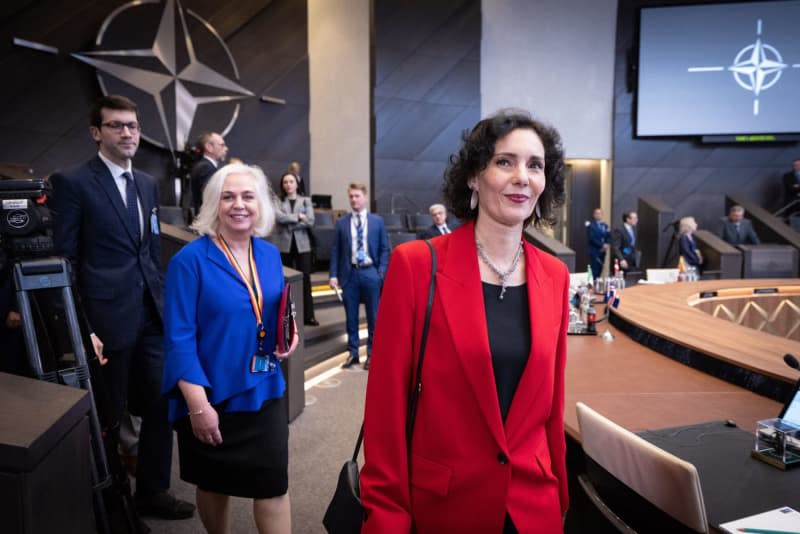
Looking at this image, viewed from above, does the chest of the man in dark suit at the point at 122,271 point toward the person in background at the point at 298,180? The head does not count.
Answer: no

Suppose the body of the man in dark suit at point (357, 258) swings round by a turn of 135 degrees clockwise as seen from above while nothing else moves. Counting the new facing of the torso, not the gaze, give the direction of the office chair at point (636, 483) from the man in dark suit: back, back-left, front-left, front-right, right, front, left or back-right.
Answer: back-left

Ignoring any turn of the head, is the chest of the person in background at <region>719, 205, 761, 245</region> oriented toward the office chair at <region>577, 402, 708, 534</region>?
yes

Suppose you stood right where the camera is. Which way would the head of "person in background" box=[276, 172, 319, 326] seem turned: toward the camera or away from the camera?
toward the camera

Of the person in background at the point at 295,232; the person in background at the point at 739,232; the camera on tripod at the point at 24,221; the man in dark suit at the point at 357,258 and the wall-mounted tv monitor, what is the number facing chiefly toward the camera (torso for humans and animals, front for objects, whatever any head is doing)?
4

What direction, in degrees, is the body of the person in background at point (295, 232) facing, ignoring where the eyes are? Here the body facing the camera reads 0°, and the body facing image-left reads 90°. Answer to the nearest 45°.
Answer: approximately 0°

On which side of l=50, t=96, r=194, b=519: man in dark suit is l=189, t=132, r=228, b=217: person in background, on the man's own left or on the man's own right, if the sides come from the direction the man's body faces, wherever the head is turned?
on the man's own left

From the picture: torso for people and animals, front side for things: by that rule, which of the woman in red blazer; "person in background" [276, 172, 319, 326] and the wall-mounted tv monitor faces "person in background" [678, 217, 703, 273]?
the wall-mounted tv monitor

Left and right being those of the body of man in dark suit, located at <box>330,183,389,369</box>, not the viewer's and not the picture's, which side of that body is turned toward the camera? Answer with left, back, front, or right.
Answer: front

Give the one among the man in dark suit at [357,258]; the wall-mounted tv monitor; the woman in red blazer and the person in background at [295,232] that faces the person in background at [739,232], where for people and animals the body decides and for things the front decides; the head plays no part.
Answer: the wall-mounted tv monitor

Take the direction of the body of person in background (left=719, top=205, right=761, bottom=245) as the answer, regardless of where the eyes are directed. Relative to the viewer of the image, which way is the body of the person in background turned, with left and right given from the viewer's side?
facing the viewer

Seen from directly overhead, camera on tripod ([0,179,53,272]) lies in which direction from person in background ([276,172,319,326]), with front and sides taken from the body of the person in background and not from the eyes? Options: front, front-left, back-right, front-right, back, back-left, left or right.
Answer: front

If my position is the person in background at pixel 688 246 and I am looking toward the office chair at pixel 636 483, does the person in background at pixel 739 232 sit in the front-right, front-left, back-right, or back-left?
back-left

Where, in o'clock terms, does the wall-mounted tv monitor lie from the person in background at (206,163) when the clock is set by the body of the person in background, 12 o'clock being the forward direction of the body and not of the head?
The wall-mounted tv monitor is roughly at 11 o'clock from the person in background.

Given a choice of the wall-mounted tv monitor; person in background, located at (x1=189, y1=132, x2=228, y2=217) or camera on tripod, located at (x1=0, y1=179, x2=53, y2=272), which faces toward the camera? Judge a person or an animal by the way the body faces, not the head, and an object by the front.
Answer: the wall-mounted tv monitor

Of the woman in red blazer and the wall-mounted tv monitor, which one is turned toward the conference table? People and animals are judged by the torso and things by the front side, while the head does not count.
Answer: the wall-mounted tv monitor

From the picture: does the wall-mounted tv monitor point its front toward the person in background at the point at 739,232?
yes
